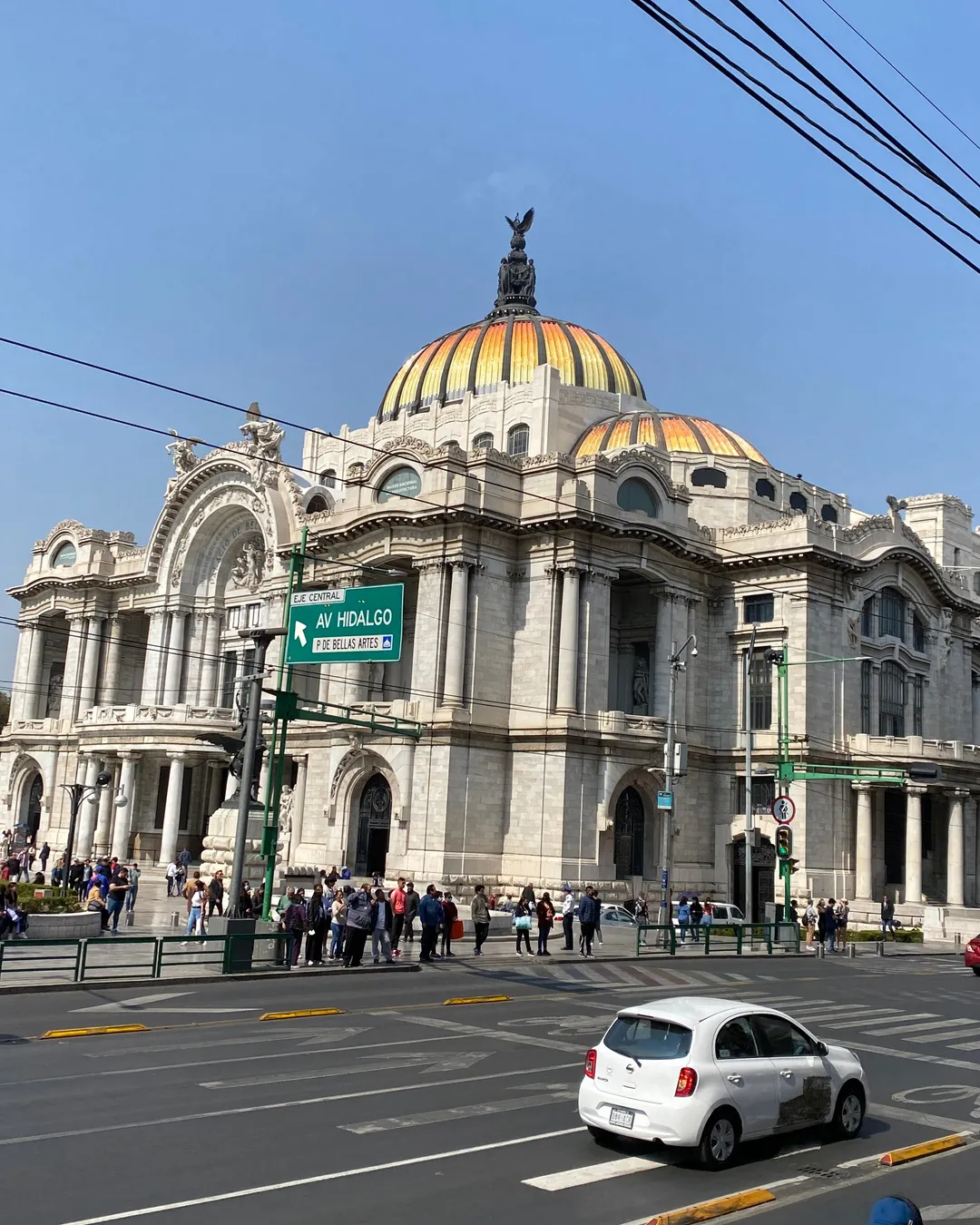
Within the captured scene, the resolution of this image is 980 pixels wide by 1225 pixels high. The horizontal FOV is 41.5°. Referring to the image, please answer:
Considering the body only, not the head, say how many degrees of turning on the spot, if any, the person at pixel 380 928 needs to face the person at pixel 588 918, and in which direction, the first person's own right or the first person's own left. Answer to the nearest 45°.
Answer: approximately 135° to the first person's own left

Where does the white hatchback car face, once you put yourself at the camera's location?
facing away from the viewer and to the right of the viewer

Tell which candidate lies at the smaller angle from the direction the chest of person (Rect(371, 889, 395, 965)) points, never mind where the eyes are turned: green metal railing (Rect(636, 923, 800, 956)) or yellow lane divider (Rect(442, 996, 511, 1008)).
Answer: the yellow lane divider

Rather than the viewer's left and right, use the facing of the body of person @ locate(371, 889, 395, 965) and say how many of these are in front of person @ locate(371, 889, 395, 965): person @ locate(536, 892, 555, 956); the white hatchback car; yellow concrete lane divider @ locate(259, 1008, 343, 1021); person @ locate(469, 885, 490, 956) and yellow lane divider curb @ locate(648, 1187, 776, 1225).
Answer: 3

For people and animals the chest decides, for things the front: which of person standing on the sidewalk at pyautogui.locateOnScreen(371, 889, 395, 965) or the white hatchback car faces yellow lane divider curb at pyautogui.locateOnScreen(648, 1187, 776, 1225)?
the person standing on the sidewalk

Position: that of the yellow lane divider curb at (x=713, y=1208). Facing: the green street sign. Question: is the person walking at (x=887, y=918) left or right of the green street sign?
right

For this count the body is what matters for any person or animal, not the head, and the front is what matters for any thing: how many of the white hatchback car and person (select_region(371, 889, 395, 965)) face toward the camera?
1

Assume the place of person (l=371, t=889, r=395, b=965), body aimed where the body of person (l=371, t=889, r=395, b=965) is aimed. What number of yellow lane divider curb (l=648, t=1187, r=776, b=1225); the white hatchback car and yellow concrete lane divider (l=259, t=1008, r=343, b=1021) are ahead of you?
3

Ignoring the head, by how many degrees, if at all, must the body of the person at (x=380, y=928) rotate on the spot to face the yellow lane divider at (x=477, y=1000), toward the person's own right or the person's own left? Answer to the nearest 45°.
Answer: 0° — they already face it

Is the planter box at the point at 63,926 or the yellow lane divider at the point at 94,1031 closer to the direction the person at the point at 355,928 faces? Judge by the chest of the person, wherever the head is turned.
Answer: the yellow lane divider

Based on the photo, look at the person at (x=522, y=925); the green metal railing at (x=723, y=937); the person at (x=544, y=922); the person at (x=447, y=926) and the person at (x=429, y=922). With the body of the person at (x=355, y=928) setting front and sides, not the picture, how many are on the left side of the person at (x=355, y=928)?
5

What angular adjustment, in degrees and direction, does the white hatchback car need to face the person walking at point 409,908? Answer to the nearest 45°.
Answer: approximately 45° to its left

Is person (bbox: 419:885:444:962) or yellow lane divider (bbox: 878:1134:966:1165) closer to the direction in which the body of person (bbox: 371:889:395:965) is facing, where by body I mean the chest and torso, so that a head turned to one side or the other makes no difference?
the yellow lane divider
